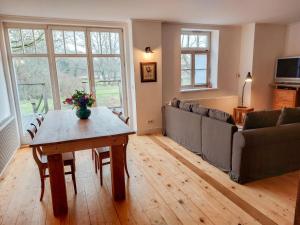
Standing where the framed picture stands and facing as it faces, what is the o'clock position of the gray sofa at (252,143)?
The gray sofa is roughly at 11 o'clock from the framed picture.

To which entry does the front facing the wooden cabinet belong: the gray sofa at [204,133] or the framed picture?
the gray sofa

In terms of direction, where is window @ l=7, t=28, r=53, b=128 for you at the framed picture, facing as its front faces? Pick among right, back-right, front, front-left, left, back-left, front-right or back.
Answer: right

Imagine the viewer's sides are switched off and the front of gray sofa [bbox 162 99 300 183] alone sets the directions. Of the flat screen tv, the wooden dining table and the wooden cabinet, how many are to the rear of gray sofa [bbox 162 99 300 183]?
1

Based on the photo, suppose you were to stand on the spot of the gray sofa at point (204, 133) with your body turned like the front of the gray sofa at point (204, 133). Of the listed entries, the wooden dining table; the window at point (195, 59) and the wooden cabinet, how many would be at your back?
1

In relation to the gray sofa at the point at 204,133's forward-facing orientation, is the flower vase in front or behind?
behind

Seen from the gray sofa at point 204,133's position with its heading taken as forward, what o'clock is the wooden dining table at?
The wooden dining table is roughly at 6 o'clock from the gray sofa.

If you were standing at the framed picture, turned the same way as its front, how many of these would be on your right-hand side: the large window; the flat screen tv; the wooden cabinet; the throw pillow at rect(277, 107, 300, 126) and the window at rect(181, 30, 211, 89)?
1

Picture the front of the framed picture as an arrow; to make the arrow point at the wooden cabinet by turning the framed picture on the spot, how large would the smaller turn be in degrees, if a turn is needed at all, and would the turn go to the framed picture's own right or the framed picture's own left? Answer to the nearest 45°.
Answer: approximately 90° to the framed picture's own left

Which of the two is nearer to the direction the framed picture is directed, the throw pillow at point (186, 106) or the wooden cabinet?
the throw pillow

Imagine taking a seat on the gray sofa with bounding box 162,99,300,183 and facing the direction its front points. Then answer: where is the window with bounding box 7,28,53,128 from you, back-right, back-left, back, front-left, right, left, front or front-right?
back-left

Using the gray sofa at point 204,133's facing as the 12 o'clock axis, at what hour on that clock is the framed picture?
The framed picture is roughly at 9 o'clock from the gray sofa.
